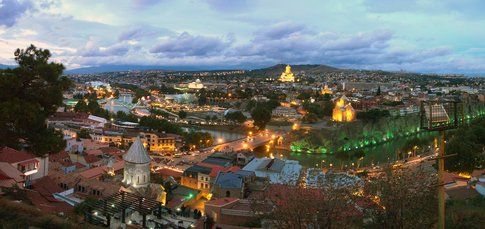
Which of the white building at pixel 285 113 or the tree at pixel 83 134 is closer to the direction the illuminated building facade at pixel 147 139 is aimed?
the tree

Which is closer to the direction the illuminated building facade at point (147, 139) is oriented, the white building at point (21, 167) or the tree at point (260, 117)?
the white building

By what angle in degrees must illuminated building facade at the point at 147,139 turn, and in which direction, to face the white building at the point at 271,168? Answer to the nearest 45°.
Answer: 0° — it already faces it

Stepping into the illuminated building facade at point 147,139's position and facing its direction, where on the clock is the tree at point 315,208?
The tree is roughly at 12 o'clock from the illuminated building facade.

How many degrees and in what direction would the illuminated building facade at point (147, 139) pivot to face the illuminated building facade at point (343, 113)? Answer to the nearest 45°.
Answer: approximately 135° to its left

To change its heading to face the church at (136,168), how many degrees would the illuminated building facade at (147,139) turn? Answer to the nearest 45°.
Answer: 0° — it already faces it

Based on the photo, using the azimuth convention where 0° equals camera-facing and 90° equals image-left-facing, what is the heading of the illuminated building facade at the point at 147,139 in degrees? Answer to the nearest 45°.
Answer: approximately 0°

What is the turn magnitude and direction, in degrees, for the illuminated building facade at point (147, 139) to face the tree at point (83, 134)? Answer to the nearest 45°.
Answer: approximately 90° to its right

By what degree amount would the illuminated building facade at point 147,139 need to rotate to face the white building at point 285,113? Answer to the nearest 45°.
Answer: approximately 135° to its left

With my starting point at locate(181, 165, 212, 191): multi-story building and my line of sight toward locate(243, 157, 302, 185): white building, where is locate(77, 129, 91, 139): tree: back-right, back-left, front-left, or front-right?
back-left

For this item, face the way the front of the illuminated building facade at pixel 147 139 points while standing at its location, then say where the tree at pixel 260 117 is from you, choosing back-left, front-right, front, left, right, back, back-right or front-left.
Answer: back-left
